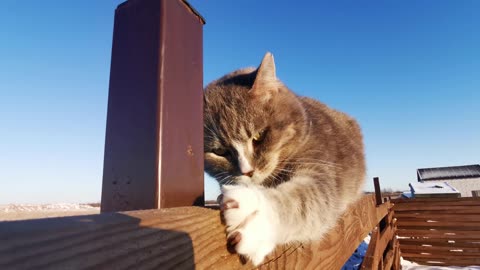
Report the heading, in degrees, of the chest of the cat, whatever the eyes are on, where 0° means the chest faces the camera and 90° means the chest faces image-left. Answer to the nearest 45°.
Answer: approximately 45°

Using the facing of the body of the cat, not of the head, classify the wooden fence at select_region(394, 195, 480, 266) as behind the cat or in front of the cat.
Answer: behind

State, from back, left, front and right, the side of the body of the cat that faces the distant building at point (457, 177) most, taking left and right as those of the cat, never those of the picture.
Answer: back
